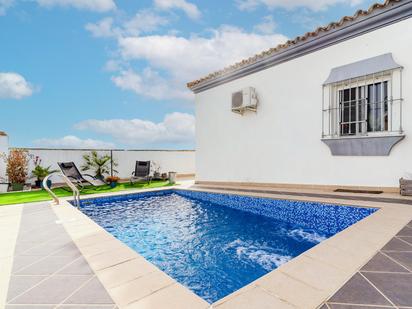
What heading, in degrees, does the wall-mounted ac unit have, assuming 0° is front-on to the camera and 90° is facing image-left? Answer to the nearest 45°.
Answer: approximately 45°

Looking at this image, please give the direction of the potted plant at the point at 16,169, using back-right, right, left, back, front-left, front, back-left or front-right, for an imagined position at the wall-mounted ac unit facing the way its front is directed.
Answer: front-right

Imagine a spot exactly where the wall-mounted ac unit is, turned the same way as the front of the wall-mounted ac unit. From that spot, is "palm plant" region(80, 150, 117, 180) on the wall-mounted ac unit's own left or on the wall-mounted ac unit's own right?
on the wall-mounted ac unit's own right
